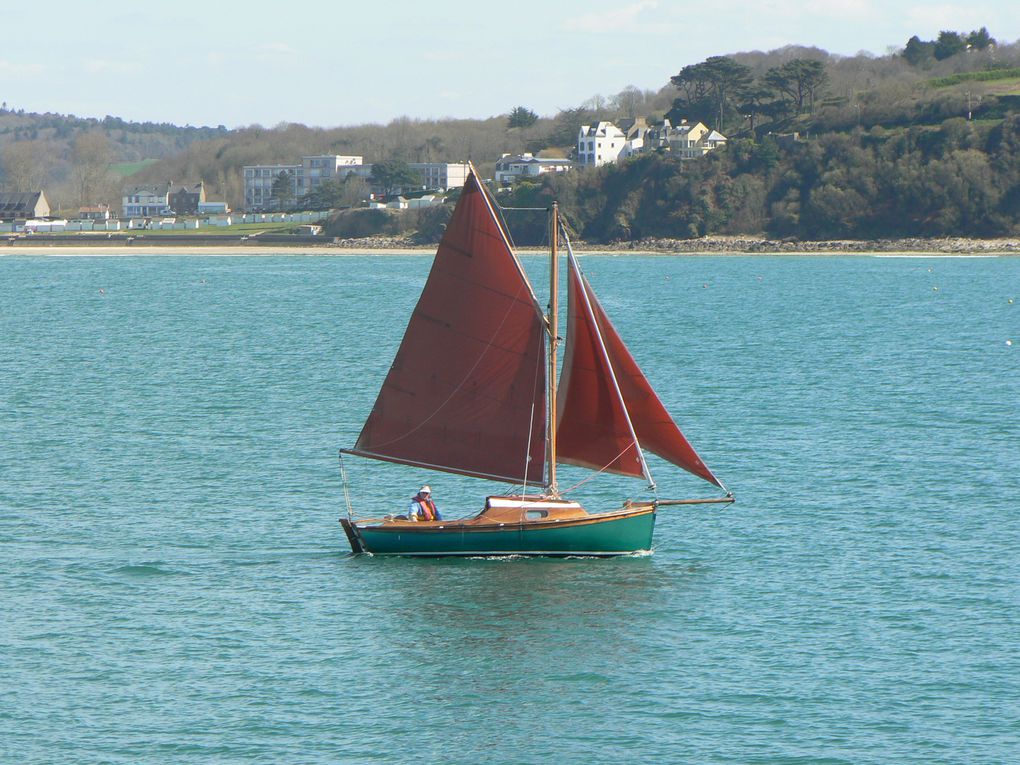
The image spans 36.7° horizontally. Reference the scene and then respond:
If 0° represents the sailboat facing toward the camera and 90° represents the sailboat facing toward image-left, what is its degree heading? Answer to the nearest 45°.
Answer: approximately 270°
